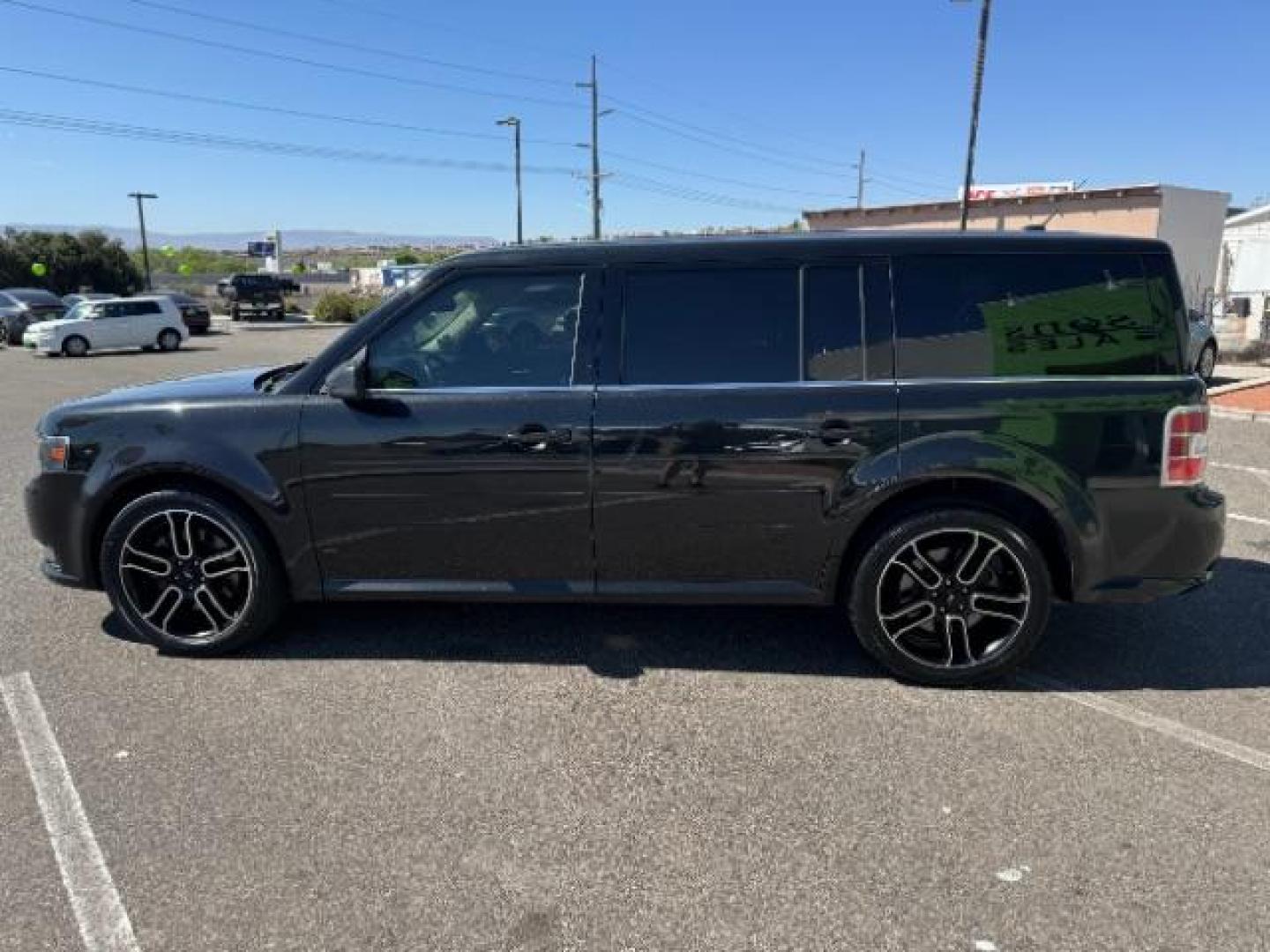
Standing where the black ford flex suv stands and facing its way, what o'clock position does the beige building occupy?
The beige building is roughly at 4 o'clock from the black ford flex suv.

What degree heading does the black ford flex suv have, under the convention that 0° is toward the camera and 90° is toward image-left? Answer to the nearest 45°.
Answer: approximately 90°

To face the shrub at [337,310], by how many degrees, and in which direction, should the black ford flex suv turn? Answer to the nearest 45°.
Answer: approximately 90° to its right

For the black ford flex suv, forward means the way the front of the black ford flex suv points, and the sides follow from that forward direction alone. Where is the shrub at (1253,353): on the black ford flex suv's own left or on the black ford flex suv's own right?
on the black ford flex suv's own right

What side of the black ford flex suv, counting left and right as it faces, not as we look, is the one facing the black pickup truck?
right
